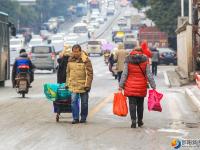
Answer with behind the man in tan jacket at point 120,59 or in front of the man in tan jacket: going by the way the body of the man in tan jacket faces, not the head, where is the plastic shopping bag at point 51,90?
behind

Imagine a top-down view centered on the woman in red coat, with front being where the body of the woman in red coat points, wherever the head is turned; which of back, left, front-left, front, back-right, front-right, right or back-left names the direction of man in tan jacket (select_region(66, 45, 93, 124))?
front-left

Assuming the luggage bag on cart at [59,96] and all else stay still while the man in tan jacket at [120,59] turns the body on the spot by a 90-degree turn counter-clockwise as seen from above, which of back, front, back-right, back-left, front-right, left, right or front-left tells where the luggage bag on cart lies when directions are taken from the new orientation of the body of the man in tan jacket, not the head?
left

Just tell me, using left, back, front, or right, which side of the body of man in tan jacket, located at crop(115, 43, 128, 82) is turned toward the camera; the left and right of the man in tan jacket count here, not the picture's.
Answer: back

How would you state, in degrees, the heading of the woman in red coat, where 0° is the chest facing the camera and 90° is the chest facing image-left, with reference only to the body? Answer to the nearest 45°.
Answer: approximately 180°

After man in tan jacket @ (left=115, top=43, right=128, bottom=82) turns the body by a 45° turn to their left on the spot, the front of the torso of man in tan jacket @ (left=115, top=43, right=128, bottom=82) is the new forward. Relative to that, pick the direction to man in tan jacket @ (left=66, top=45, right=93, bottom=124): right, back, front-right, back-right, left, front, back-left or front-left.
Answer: back-left

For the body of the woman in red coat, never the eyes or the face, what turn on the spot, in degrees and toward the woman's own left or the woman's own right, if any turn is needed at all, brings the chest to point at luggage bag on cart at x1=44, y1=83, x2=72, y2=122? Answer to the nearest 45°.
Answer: approximately 45° to the woman's own left
